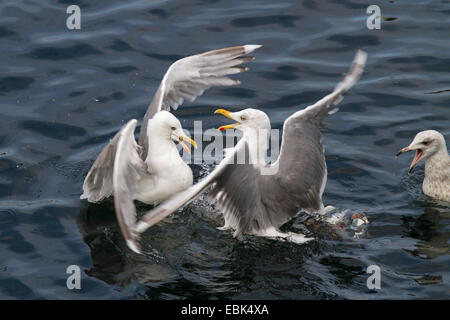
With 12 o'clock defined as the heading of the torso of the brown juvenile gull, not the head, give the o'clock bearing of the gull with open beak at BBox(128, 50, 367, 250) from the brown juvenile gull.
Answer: The gull with open beak is roughly at 11 o'clock from the brown juvenile gull.

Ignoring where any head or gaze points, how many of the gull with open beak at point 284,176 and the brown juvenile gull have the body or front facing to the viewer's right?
0

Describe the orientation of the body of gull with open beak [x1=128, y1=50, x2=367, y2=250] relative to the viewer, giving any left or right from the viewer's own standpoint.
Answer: facing away from the viewer and to the left of the viewer

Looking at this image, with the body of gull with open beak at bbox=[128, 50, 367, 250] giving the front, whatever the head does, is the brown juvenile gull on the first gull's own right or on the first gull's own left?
on the first gull's own right

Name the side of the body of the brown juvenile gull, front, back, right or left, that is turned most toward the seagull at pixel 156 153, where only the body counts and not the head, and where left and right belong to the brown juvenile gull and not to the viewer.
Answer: front

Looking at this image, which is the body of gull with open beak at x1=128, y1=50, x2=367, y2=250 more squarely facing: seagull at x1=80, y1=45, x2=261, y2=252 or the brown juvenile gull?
the seagull

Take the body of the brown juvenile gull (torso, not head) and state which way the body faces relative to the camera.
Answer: to the viewer's left

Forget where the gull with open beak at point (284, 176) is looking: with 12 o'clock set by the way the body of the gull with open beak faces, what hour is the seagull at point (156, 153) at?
The seagull is roughly at 11 o'clock from the gull with open beak.
